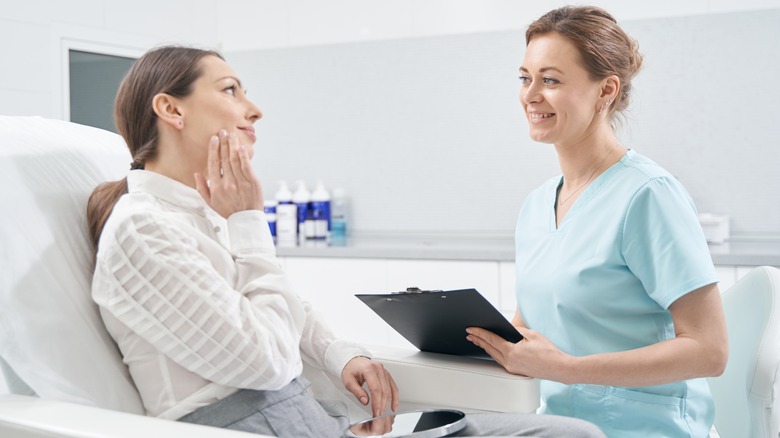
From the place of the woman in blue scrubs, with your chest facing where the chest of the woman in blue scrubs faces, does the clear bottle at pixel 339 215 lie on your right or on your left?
on your right

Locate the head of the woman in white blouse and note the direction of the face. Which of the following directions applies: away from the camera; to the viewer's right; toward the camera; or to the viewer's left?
to the viewer's right

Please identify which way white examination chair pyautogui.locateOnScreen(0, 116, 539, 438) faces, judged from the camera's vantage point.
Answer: facing to the right of the viewer

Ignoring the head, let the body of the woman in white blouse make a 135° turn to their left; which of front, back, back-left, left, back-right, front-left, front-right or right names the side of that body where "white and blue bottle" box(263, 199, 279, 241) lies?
front-right

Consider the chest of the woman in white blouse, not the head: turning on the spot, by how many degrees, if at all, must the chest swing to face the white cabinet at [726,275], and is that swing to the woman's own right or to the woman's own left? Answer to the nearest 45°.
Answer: approximately 45° to the woman's own left

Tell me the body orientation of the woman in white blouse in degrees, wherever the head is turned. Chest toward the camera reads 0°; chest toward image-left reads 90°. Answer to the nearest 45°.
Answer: approximately 270°

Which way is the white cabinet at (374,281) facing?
toward the camera

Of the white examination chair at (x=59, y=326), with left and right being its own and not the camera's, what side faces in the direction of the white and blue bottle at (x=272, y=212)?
left

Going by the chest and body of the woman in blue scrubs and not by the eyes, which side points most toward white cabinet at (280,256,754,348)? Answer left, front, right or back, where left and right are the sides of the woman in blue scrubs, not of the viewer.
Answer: right

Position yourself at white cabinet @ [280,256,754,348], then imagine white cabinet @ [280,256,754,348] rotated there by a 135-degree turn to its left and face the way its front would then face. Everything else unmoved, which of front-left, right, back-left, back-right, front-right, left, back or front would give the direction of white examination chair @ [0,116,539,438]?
back-right

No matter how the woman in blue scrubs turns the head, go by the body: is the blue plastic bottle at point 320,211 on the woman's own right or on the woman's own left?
on the woman's own right

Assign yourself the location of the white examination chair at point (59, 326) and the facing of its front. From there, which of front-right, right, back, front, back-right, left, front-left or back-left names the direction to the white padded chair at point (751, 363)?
front
